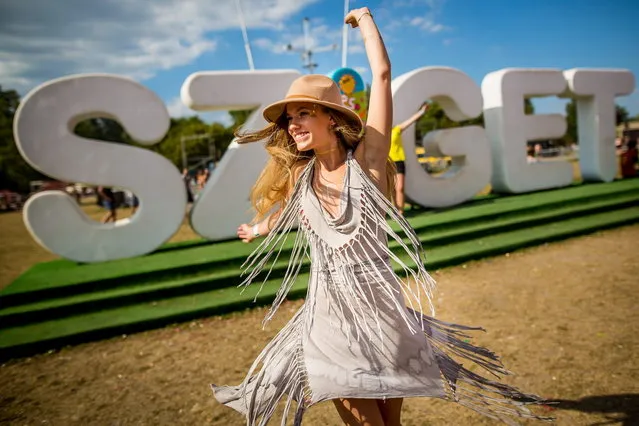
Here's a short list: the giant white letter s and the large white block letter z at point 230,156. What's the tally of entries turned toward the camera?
2

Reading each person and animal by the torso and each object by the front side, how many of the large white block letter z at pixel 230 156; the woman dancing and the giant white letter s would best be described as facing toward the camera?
3

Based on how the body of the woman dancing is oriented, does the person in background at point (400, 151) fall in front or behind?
behind

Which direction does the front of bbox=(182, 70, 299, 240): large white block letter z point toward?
toward the camera

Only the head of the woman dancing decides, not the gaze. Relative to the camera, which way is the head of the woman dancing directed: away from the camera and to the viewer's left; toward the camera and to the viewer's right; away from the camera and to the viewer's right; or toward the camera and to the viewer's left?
toward the camera and to the viewer's left

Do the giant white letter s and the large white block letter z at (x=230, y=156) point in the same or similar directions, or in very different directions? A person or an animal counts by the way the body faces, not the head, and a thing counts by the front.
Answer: same or similar directions

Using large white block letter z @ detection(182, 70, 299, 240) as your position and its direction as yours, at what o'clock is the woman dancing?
The woman dancing is roughly at 12 o'clock from the large white block letter z.

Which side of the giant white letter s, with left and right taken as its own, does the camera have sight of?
front

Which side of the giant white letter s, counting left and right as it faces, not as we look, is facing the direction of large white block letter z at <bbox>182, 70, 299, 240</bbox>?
left

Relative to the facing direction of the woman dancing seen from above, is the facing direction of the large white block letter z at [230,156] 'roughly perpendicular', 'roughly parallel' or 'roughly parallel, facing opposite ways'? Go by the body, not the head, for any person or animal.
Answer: roughly parallel

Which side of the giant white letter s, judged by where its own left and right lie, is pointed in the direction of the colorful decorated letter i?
left

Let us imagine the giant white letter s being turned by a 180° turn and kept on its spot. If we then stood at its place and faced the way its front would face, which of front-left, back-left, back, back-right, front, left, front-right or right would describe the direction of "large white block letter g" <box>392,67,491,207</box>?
right

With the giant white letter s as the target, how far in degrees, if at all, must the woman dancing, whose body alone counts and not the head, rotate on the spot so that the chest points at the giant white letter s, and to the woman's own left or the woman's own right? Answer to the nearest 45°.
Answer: approximately 135° to the woman's own right

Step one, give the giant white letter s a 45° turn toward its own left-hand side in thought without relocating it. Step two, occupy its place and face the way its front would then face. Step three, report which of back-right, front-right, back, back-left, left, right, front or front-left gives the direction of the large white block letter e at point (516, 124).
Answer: front-left

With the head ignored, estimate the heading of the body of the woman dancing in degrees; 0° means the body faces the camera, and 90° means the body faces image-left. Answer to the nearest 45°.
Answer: approximately 0°

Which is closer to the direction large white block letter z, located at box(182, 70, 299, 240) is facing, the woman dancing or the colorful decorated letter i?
the woman dancing
